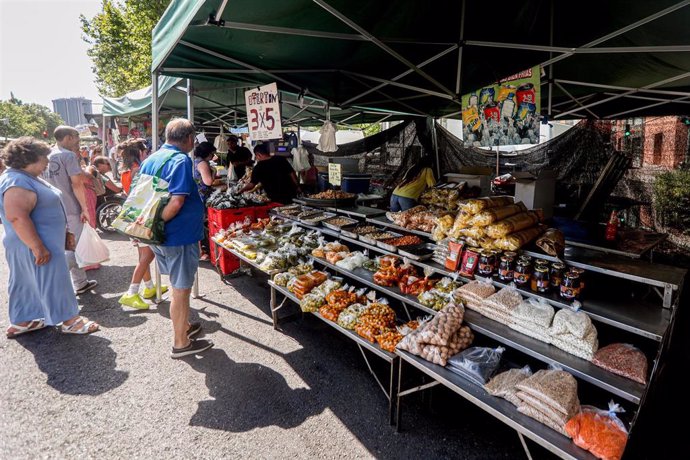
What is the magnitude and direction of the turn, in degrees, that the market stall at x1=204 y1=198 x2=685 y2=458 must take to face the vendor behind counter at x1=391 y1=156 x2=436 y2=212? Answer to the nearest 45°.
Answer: approximately 135° to its right

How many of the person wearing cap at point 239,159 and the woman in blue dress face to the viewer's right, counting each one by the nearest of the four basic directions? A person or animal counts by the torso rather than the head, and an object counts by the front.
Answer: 1

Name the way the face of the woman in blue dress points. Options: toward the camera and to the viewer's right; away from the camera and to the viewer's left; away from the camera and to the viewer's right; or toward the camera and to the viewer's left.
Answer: away from the camera and to the viewer's right

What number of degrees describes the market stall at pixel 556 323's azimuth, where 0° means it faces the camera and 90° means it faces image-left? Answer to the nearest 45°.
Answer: approximately 45°

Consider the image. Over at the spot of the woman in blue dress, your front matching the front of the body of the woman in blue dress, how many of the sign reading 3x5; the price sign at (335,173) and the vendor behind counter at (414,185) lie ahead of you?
3

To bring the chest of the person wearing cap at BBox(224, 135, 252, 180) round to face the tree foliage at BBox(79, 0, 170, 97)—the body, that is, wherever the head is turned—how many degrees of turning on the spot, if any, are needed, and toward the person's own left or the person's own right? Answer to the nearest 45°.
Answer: approximately 135° to the person's own right

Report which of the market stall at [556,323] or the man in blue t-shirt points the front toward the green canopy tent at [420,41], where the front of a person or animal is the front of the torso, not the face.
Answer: the man in blue t-shirt

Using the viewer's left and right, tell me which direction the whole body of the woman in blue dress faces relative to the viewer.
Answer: facing to the right of the viewer
